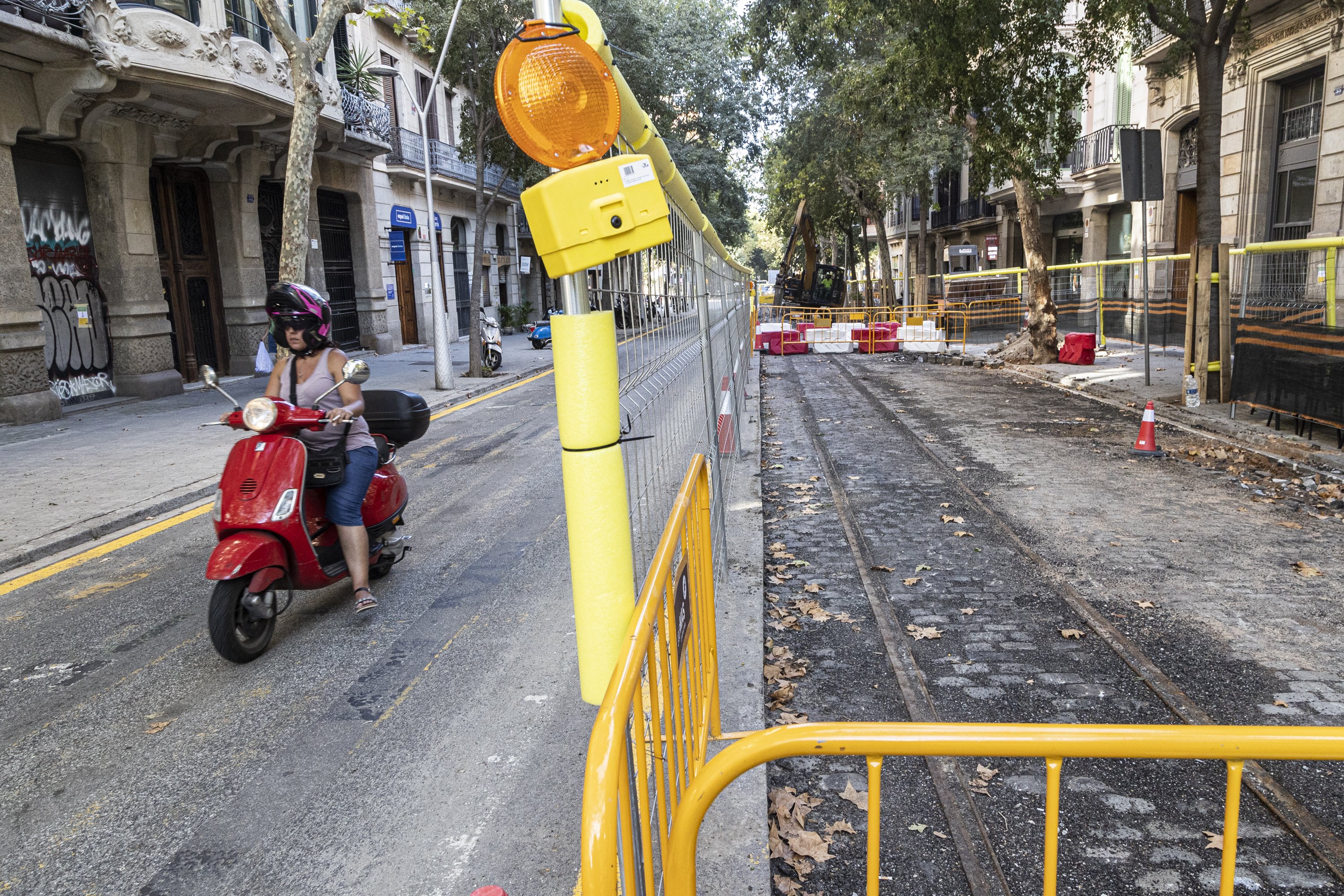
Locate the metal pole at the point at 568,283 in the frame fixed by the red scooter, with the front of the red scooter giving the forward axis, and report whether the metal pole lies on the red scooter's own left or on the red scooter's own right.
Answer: on the red scooter's own left

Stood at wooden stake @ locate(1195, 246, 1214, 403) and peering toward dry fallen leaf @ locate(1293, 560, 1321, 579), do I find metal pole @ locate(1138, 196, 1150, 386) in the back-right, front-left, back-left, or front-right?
back-right

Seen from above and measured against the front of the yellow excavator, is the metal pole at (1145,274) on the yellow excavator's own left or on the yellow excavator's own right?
on the yellow excavator's own left

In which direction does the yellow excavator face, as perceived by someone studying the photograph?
facing the viewer and to the left of the viewer

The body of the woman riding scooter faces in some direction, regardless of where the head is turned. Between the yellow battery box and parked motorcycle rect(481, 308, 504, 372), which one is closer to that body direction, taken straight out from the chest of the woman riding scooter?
the yellow battery box

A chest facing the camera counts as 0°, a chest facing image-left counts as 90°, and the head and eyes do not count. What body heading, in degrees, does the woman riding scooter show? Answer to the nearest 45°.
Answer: approximately 45°

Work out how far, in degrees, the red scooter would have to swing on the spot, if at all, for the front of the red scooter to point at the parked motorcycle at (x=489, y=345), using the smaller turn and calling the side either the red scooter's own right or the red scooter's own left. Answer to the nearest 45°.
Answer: approximately 135° to the red scooter's own right

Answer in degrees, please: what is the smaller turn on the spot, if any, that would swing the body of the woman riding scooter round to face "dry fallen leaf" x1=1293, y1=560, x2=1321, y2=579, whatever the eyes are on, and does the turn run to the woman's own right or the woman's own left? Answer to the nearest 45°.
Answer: approximately 135° to the woman's own left

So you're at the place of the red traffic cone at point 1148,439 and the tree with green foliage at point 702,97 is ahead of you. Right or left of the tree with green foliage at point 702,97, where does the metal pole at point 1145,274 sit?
right

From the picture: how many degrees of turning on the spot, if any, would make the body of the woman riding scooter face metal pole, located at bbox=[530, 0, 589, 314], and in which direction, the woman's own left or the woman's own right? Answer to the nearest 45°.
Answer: approximately 45° to the woman's own left

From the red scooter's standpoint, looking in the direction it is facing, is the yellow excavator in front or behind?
behind

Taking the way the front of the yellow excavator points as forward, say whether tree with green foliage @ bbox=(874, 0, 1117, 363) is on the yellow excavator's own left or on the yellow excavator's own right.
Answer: on the yellow excavator's own left

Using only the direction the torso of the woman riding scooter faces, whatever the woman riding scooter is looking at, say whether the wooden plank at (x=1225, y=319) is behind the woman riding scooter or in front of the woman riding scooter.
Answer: behind

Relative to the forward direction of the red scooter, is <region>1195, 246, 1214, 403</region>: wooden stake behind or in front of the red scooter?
behind

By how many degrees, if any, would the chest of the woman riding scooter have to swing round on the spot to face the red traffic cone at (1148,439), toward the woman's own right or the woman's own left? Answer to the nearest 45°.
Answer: approximately 135° to the woman's own left

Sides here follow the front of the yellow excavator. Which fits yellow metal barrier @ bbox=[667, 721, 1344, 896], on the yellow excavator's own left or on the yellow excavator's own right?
on the yellow excavator's own left

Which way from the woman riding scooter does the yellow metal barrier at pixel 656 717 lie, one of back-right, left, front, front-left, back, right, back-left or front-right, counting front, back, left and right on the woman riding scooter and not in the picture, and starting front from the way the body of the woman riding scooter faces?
front-left

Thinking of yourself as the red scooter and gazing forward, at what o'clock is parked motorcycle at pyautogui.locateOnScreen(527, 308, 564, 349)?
The parked motorcycle is roughly at 5 o'clock from the red scooter.
